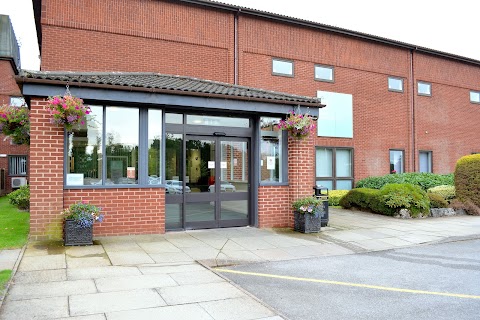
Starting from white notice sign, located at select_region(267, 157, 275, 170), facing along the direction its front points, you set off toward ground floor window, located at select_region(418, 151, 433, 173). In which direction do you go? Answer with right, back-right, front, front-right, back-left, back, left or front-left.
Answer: back-left

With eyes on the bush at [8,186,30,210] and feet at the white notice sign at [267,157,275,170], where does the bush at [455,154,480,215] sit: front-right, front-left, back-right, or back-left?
back-right

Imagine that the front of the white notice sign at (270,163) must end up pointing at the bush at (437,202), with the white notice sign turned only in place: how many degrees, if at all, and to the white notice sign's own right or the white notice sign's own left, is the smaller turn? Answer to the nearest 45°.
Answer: approximately 135° to the white notice sign's own left

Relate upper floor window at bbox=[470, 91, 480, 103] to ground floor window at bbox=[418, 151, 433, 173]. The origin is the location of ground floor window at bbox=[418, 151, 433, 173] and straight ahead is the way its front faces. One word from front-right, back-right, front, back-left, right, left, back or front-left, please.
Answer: back-left

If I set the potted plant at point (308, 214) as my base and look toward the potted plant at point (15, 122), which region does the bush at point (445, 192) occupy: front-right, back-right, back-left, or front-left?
back-right

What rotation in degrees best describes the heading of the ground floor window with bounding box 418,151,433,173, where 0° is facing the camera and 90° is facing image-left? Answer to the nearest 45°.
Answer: approximately 0°

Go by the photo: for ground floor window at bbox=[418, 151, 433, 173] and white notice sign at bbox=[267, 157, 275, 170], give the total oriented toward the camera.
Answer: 2

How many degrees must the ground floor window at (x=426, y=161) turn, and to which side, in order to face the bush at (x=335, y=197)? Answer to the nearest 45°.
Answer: approximately 45° to its right
